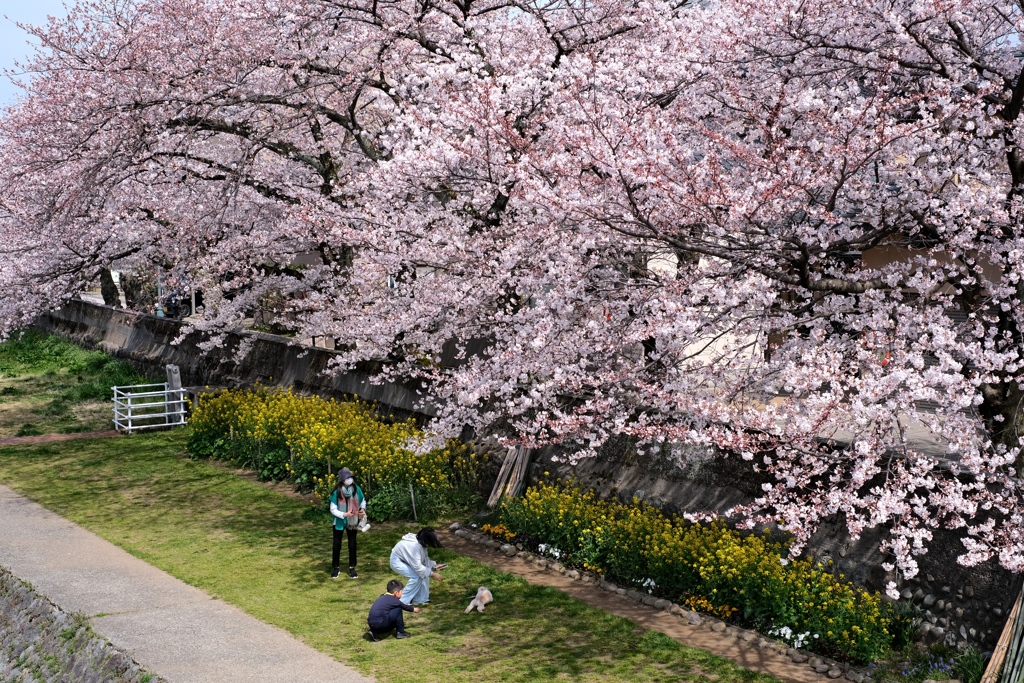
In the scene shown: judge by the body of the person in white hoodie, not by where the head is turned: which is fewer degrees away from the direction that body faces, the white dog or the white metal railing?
the white dog

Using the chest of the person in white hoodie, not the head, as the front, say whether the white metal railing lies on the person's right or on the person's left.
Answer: on the person's left

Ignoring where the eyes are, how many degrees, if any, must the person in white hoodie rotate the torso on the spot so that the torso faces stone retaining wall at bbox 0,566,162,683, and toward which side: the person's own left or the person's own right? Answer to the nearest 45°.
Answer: approximately 180°

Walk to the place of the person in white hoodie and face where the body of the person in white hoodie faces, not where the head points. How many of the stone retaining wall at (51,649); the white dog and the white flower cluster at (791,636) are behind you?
1

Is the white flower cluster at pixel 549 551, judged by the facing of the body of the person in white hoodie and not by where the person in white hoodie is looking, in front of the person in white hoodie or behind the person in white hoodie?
in front

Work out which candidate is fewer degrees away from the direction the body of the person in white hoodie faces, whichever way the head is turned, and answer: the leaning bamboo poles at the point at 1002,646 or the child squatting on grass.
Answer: the leaning bamboo poles

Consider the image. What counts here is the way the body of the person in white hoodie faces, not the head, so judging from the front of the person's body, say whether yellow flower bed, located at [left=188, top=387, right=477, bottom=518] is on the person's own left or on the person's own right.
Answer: on the person's own left

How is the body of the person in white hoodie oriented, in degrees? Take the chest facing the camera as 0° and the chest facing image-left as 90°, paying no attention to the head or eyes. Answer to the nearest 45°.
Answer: approximately 270°

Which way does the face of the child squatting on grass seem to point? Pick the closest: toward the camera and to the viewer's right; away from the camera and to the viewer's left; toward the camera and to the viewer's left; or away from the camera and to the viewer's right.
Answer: away from the camera and to the viewer's right

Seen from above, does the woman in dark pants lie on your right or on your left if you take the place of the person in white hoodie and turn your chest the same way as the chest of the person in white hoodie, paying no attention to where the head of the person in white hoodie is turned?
on your left

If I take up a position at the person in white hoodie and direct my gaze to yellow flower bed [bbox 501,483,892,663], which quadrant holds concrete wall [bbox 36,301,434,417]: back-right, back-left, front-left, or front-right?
back-left

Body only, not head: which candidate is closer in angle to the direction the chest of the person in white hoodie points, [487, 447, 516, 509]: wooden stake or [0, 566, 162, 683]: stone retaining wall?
the wooden stake

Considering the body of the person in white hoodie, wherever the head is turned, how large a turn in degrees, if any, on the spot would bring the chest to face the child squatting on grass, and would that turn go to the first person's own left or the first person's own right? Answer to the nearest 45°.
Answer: approximately 90° to the first person's own right

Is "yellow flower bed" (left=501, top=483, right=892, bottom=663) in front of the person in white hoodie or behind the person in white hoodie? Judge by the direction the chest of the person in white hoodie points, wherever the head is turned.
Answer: in front

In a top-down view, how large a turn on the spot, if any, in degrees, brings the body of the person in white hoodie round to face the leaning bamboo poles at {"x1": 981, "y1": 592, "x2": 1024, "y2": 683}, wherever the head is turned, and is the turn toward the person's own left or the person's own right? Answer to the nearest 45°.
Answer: approximately 45° to the person's own right

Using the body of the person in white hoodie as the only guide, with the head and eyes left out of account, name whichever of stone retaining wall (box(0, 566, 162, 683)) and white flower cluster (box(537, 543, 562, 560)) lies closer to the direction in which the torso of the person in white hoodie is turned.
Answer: the white flower cluster
